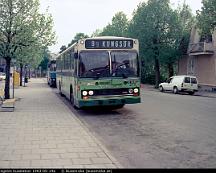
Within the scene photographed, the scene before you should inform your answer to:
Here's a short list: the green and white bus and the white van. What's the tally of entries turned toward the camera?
1

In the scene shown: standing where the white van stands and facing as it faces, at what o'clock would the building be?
The building is roughly at 2 o'clock from the white van.

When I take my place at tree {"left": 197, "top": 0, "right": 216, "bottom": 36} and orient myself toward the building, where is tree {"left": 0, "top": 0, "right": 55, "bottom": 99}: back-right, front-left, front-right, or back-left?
back-left

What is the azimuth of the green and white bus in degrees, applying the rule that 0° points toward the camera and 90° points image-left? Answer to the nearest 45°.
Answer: approximately 0°

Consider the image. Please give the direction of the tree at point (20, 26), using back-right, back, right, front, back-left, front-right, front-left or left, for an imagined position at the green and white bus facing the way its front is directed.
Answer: back-right
